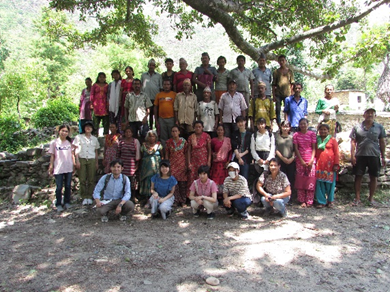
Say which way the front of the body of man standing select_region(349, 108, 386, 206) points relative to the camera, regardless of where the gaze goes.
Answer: toward the camera

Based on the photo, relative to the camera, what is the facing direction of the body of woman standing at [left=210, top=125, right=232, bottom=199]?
toward the camera

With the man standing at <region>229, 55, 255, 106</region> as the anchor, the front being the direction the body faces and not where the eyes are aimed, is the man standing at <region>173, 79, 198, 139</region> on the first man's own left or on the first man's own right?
on the first man's own right

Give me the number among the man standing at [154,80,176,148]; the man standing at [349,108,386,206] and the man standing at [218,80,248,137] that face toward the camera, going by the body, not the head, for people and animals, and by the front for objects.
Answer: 3

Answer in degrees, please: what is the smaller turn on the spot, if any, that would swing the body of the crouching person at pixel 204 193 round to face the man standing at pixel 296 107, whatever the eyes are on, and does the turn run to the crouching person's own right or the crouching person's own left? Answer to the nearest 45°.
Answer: approximately 135° to the crouching person's own left

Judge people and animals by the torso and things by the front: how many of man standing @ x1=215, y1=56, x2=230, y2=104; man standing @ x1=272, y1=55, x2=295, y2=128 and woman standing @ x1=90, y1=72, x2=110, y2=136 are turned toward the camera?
3

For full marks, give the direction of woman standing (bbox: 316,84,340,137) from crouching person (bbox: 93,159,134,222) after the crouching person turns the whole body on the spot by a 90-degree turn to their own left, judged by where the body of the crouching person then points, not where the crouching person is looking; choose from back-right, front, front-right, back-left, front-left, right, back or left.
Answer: front

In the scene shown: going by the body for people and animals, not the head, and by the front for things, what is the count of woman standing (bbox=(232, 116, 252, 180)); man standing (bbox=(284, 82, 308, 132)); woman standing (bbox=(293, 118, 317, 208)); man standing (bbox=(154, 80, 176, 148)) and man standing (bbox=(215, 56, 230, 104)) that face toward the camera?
5

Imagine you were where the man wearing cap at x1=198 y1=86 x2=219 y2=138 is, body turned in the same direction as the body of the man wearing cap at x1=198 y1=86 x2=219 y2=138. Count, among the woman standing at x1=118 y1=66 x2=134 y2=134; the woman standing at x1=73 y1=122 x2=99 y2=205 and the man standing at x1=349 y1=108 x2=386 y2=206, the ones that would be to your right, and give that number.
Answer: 2

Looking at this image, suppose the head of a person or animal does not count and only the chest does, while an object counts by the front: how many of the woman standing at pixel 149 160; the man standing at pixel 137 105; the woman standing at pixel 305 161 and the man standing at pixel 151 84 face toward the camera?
4

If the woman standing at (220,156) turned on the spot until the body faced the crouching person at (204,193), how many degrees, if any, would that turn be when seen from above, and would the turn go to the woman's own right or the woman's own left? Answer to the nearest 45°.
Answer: approximately 45° to the woman's own right

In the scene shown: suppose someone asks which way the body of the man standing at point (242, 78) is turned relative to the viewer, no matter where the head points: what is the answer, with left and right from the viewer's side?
facing the viewer

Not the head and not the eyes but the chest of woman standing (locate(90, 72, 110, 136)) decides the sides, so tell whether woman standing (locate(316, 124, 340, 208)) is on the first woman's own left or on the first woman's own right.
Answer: on the first woman's own left

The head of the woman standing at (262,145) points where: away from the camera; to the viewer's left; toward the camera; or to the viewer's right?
toward the camera

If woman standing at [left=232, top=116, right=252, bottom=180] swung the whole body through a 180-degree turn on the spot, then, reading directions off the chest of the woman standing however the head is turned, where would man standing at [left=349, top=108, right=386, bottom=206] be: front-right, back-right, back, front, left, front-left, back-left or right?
right
